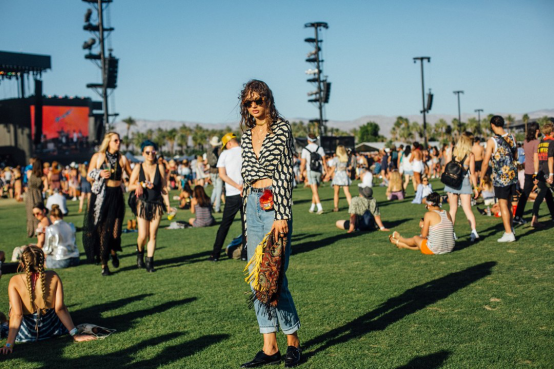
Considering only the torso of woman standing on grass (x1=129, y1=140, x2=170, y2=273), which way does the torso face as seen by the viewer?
toward the camera

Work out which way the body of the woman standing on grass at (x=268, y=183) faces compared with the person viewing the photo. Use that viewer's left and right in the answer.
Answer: facing the viewer and to the left of the viewer

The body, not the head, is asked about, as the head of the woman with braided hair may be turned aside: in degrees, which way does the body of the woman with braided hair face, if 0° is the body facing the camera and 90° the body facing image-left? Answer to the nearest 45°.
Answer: approximately 180°

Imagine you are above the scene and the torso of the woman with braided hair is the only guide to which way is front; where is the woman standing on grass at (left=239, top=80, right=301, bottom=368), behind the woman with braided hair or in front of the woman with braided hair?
behind

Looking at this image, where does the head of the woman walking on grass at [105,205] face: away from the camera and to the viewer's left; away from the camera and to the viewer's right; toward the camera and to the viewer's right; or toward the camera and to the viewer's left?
toward the camera and to the viewer's right

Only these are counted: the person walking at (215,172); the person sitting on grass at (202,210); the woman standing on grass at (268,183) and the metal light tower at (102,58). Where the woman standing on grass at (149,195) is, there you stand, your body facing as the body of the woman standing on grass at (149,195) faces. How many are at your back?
3

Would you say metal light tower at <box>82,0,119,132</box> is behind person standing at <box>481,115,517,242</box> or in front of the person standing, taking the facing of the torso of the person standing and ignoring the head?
in front

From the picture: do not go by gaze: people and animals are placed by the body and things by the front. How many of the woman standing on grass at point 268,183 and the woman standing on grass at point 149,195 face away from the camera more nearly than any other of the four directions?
0

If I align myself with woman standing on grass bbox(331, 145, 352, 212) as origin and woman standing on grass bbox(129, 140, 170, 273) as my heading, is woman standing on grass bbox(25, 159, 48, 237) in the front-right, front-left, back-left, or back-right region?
front-right

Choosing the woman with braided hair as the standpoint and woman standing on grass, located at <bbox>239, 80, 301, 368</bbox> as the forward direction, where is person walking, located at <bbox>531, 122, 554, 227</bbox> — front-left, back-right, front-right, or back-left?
front-left

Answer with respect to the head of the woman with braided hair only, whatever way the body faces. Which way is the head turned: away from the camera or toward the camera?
away from the camera

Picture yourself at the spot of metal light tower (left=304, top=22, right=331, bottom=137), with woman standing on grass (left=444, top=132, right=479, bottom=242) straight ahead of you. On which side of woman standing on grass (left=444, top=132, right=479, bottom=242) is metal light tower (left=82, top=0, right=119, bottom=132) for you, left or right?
right

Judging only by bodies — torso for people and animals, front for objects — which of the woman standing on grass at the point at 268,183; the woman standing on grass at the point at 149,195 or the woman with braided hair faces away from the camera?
the woman with braided hair
